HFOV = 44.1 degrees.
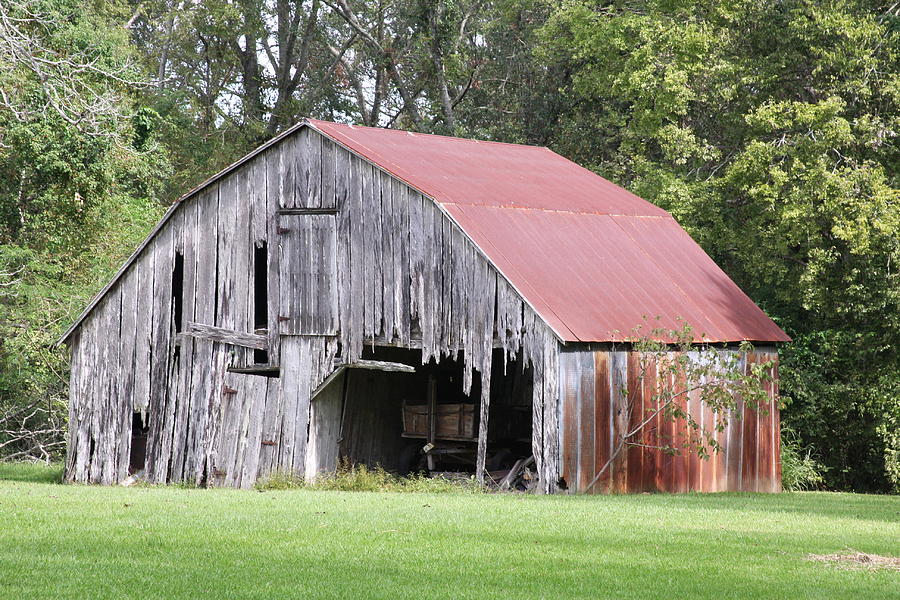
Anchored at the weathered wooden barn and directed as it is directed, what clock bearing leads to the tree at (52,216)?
The tree is roughly at 3 o'clock from the weathered wooden barn.

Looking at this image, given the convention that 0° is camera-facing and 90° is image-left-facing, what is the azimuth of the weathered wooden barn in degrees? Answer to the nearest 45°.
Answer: approximately 45°

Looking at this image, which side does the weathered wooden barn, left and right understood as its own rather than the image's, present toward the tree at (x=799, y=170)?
back
